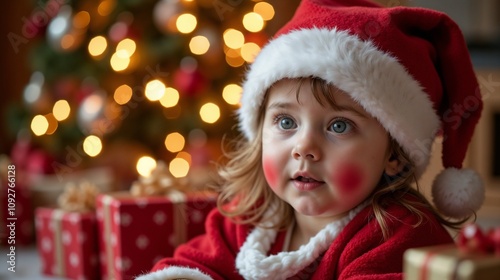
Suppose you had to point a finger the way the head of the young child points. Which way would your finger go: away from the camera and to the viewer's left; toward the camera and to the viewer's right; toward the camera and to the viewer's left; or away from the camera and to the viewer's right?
toward the camera and to the viewer's left

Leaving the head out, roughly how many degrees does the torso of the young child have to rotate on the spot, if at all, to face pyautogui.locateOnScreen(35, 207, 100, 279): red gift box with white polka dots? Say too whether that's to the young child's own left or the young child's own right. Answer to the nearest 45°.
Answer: approximately 90° to the young child's own right

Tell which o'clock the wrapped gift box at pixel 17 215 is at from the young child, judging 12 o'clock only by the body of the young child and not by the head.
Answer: The wrapped gift box is roughly at 3 o'clock from the young child.

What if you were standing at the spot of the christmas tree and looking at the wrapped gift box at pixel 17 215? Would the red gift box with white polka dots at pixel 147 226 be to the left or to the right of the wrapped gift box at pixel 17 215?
left

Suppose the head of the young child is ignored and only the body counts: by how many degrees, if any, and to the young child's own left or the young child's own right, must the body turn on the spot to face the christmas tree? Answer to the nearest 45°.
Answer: approximately 90° to the young child's own right

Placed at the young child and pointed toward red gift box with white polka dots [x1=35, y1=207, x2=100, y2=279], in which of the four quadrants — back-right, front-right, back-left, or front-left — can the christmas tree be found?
front-right

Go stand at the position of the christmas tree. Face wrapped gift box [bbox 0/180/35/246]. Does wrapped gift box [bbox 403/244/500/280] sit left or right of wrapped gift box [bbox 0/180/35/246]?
left

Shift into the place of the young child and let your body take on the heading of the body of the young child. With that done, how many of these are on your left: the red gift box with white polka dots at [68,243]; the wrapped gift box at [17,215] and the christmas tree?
0
